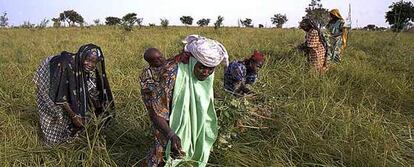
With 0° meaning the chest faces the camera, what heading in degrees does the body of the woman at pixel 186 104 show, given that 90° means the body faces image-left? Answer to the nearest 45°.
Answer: approximately 315°

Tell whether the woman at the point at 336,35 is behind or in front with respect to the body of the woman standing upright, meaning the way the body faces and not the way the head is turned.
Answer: behind

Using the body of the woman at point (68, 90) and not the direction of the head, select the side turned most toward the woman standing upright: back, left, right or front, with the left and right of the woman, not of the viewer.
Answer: left

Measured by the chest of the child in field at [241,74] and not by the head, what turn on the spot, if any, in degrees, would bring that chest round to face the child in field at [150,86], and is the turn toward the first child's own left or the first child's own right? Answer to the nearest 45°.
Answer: approximately 90° to the first child's own right

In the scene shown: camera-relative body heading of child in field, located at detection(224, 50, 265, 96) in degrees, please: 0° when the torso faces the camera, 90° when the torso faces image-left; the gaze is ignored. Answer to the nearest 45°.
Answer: approximately 270°

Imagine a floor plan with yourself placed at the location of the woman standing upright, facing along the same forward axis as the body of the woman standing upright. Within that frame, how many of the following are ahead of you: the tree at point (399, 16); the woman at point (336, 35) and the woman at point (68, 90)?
1

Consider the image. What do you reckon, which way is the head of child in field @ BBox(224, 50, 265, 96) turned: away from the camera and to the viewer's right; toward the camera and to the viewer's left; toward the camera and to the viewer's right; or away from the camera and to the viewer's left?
toward the camera and to the viewer's right

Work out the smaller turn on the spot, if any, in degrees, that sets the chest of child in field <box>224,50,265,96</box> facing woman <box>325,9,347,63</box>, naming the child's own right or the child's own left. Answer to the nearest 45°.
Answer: approximately 45° to the child's own left

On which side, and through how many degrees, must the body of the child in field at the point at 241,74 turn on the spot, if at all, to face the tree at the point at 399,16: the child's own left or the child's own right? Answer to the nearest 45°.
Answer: approximately 45° to the child's own left
